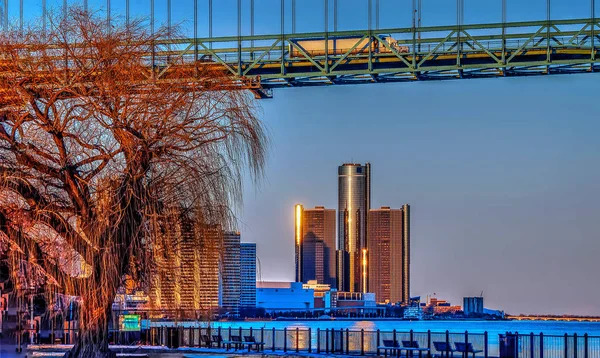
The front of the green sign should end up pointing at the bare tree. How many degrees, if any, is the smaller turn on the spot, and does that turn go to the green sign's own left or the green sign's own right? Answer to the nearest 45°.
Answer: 0° — it already faces it

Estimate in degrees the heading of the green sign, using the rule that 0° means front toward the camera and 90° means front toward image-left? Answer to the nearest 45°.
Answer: approximately 0°
